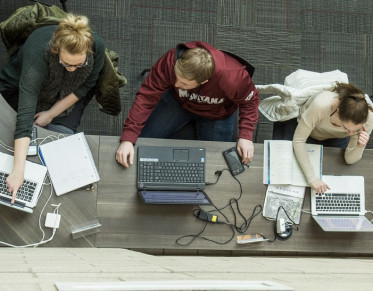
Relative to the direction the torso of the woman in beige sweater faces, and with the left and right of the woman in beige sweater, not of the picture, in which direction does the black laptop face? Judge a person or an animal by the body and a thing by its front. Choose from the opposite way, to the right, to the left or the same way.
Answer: the opposite way

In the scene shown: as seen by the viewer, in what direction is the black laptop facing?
away from the camera

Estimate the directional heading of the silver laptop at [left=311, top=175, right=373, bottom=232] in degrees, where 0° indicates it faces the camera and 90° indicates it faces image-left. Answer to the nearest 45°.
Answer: approximately 180°

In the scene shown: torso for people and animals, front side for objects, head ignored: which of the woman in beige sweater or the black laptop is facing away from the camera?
the black laptop

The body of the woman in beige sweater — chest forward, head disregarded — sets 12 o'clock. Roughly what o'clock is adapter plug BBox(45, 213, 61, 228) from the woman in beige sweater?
The adapter plug is roughly at 2 o'clock from the woman in beige sweater.

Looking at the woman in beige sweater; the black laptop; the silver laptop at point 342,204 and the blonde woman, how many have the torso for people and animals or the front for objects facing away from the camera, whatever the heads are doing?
2

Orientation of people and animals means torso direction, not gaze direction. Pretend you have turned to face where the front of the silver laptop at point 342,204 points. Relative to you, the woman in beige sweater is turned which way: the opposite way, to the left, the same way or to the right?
the opposite way
